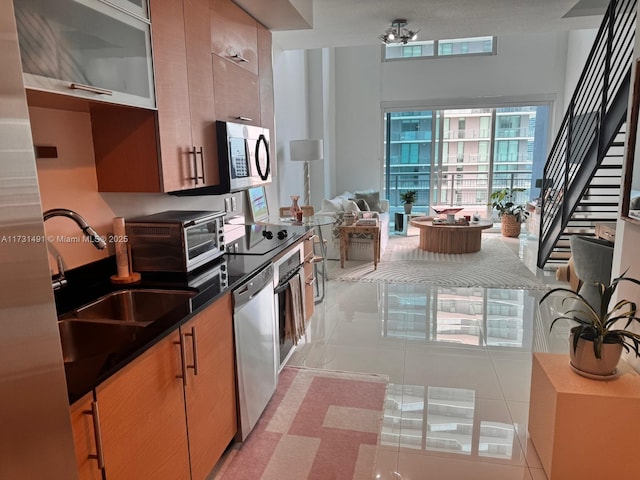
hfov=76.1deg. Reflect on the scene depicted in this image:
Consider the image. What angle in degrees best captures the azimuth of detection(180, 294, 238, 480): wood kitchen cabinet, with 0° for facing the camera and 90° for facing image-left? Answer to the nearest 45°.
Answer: approximately 315°

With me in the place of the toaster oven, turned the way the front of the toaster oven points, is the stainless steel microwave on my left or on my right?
on my left

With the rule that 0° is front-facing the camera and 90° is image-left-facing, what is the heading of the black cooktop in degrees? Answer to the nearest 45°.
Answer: approximately 315°

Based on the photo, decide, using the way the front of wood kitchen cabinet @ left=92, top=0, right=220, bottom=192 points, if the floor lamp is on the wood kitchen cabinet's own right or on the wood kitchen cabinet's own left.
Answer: on the wood kitchen cabinet's own left

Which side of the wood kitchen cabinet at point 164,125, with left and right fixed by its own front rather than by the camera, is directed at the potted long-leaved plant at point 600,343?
front

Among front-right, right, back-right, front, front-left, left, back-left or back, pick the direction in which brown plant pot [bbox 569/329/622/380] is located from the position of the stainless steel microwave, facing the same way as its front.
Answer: front

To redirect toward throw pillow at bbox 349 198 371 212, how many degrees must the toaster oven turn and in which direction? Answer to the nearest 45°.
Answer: approximately 90° to its left

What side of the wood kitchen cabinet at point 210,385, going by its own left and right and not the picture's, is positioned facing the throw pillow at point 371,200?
left

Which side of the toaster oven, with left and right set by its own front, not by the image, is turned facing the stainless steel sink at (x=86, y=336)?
right

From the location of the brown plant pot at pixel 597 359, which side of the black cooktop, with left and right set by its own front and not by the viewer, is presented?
front

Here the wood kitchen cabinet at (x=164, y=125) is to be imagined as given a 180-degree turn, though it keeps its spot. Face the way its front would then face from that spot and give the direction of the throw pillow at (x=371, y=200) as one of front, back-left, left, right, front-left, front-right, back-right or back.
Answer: right

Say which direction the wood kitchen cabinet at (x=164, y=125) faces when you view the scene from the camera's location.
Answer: facing the viewer and to the right of the viewer

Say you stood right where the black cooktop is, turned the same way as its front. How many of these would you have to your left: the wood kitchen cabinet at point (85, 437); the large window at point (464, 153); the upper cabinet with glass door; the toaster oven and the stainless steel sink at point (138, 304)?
1

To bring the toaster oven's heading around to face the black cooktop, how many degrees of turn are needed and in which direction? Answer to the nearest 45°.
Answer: approximately 90° to its left

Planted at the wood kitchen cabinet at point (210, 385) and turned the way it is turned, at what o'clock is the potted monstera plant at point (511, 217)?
The potted monstera plant is roughly at 9 o'clock from the wood kitchen cabinet.

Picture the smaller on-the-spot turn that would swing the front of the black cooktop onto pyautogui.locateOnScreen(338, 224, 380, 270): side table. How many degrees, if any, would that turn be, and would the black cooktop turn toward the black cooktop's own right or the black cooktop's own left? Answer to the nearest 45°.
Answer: approximately 90° to the black cooktop's own left
